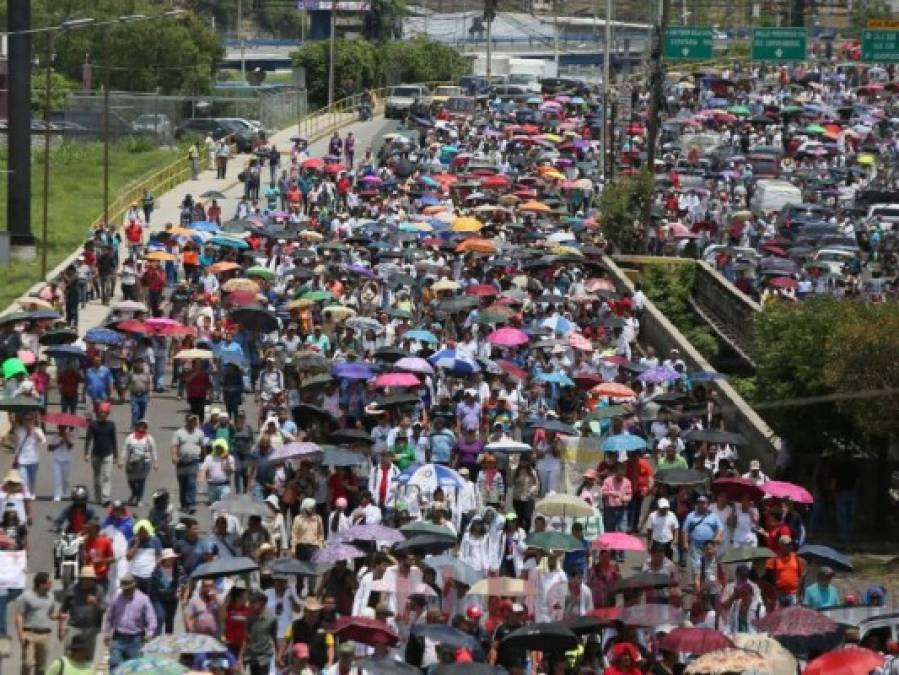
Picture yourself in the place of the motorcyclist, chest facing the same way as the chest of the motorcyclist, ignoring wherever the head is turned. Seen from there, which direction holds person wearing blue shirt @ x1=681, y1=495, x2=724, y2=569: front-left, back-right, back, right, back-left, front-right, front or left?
left

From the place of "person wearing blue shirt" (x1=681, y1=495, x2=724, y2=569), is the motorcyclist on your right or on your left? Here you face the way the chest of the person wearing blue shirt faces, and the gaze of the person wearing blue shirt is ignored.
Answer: on your right

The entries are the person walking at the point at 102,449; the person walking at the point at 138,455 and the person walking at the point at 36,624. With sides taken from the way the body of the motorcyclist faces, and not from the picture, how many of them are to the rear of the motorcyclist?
2

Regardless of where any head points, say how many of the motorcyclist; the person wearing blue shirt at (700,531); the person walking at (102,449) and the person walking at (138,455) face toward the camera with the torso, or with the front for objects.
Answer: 4

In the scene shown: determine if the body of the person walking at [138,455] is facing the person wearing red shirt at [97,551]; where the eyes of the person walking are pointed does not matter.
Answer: yes

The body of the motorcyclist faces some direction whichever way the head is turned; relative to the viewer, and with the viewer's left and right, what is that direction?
facing the viewer

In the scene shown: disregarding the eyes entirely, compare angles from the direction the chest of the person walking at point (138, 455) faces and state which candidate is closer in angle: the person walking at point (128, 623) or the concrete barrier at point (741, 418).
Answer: the person walking

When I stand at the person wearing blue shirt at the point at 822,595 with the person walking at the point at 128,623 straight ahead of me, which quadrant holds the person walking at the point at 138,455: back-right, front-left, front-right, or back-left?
front-right

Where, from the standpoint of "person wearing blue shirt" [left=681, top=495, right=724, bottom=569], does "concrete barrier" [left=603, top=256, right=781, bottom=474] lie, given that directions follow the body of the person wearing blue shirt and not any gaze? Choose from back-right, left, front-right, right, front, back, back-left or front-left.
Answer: back

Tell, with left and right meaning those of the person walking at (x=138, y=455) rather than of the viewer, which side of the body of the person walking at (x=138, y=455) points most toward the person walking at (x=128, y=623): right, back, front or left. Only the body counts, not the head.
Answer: front

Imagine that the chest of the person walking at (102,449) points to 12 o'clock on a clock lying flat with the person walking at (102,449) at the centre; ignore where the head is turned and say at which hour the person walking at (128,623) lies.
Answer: the person walking at (128,623) is roughly at 12 o'clock from the person walking at (102,449).

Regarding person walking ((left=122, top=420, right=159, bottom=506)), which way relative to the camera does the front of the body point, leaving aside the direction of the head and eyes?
toward the camera

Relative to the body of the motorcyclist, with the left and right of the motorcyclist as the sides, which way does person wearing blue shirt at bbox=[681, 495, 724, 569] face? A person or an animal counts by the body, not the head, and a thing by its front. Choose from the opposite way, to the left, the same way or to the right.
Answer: the same way

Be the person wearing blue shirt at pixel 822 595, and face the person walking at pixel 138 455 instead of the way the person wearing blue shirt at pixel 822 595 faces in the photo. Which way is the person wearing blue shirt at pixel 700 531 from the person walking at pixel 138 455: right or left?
right

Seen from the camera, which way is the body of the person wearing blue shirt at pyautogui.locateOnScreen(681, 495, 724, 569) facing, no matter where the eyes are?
toward the camera

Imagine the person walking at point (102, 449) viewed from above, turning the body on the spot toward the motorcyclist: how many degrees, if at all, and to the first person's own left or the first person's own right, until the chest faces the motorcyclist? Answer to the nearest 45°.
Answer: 0° — they already face them

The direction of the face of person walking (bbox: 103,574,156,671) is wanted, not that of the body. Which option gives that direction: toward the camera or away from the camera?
toward the camera

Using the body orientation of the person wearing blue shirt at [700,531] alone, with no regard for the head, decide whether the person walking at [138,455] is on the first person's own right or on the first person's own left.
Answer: on the first person's own right

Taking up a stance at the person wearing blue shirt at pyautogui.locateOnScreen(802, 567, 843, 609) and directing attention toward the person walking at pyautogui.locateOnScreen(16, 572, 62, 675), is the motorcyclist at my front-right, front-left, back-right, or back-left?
front-right

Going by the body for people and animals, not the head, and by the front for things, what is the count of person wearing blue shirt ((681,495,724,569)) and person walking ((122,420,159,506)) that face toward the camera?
2
